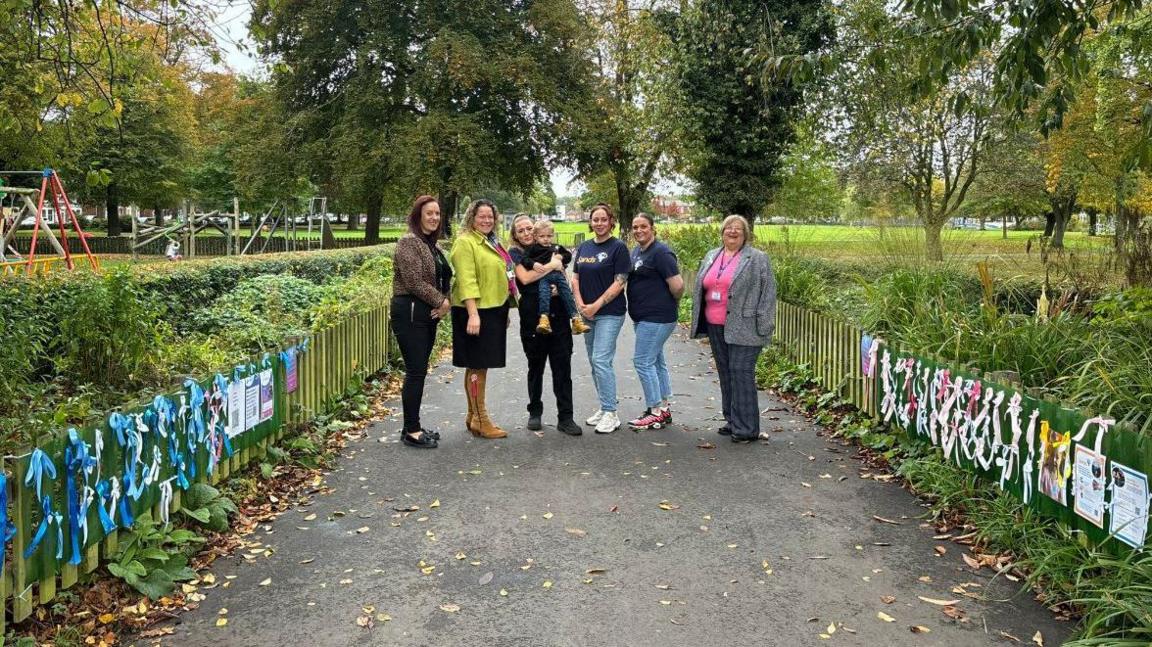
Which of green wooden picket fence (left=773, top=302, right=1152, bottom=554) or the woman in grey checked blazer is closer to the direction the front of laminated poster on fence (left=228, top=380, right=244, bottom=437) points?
the green wooden picket fence

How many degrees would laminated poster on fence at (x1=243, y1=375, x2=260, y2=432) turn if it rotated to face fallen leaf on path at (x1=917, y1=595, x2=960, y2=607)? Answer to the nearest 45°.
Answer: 0° — it already faces it

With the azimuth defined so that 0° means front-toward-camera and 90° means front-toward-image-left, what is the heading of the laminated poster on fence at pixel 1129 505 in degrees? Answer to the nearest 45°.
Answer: approximately 45°

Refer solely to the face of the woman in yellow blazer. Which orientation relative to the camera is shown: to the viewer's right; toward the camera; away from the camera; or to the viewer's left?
toward the camera

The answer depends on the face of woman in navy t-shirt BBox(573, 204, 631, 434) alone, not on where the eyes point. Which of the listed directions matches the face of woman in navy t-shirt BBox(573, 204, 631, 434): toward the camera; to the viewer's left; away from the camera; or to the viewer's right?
toward the camera

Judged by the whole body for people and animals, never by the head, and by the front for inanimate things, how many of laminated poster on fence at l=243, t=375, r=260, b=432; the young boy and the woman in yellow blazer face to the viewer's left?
0

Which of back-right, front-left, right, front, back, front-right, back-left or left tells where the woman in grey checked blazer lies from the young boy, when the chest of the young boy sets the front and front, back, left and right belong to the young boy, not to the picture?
left

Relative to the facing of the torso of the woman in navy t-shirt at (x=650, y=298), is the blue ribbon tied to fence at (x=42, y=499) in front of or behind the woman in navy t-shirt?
in front

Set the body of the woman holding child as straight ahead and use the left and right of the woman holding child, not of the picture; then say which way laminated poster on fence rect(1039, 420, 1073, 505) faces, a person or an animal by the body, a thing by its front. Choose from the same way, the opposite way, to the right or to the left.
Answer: to the right

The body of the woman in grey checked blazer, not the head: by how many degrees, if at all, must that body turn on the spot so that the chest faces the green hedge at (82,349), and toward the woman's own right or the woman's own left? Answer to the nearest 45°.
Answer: approximately 45° to the woman's own right

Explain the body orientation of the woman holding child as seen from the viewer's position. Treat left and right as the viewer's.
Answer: facing the viewer
